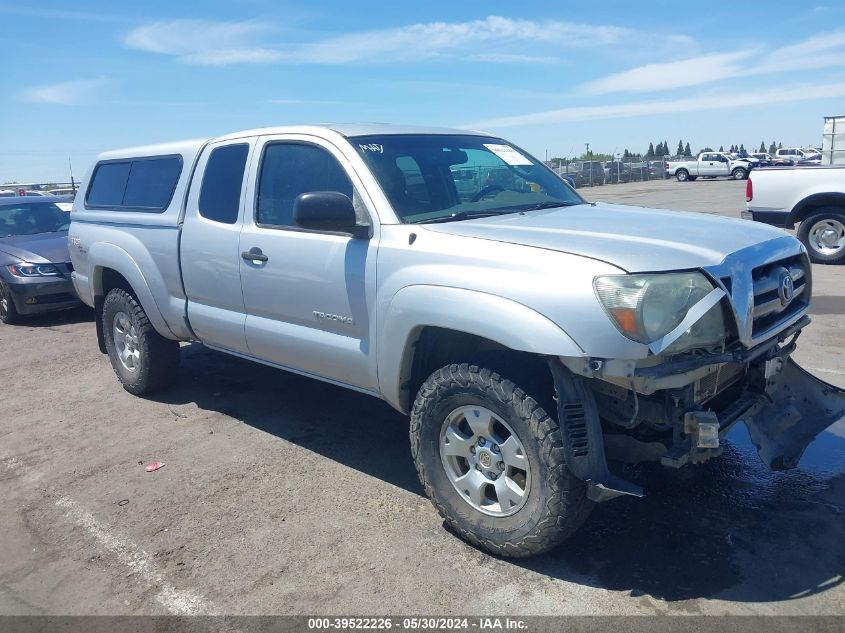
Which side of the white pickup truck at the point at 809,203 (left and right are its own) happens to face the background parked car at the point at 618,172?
left

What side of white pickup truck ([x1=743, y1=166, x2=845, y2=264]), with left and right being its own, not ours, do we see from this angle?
right

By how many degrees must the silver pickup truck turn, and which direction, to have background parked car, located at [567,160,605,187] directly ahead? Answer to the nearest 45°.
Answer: approximately 135° to its left

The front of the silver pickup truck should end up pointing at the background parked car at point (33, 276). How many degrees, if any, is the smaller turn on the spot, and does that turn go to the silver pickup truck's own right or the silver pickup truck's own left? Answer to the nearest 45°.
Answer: approximately 180°

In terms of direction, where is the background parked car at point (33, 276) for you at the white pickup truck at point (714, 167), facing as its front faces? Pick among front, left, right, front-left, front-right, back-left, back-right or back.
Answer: right

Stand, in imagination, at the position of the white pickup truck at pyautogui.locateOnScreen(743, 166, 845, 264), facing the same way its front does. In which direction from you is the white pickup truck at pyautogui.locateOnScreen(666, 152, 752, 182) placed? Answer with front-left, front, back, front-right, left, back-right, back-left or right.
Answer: left

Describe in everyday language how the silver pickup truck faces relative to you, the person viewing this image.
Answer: facing the viewer and to the right of the viewer

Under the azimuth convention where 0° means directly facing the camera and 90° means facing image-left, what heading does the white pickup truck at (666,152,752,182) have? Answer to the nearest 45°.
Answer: approximately 270°

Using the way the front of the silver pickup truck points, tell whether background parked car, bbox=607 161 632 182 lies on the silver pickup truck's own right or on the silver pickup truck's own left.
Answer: on the silver pickup truck's own left

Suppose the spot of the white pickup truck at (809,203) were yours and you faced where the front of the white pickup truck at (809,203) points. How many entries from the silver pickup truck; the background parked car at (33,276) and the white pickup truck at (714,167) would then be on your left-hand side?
1
